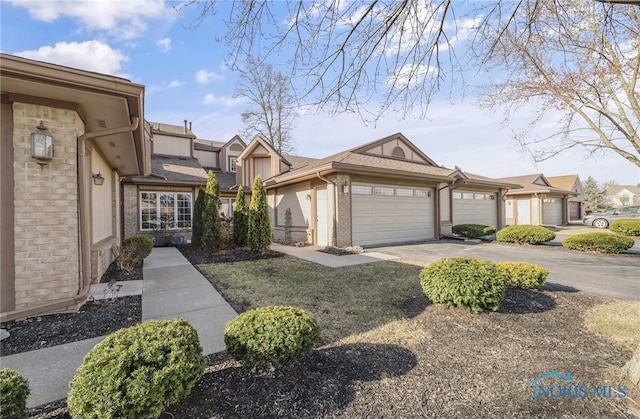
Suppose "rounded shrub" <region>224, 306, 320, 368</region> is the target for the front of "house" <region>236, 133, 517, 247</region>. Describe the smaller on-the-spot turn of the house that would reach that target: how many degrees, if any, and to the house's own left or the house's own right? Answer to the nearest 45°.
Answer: approximately 45° to the house's own right

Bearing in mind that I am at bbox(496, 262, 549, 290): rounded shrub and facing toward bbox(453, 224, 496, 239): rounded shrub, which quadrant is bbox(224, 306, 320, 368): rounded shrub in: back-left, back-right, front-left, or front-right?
back-left

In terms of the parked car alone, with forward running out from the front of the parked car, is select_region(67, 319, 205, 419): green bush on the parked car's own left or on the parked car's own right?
on the parked car's own left

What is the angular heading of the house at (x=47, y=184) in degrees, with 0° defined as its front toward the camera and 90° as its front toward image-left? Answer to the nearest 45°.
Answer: approximately 315°

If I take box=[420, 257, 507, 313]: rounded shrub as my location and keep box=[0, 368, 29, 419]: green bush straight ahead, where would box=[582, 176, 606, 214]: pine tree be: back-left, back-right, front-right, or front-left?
back-right

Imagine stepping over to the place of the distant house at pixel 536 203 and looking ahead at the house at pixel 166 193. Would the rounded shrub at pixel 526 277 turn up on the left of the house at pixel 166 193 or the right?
left

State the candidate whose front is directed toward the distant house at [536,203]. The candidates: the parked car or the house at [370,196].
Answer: the parked car

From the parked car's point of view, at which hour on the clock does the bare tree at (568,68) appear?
The bare tree is roughly at 9 o'clock from the parked car.

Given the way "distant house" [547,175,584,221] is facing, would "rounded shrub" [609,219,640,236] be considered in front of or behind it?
in front

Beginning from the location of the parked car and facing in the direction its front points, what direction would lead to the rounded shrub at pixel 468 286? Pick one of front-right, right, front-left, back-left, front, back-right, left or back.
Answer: left

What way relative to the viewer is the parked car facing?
to the viewer's left
